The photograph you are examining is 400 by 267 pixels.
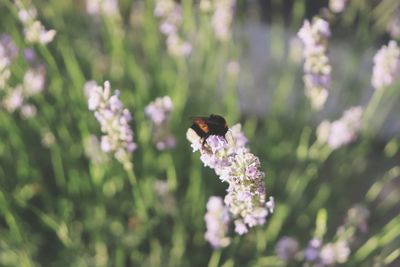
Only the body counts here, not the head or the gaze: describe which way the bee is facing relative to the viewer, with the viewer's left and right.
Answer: facing to the right of the viewer

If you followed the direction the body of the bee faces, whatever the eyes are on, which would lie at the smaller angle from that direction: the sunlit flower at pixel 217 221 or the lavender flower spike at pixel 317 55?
the lavender flower spike
